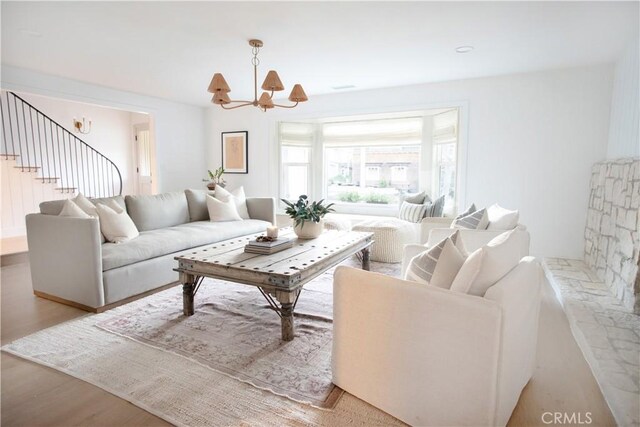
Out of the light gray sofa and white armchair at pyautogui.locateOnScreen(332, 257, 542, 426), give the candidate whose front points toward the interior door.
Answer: the white armchair

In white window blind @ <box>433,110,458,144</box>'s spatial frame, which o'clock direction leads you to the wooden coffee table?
The wooden coffee table is roughly at 11 o'clock from the white window blind.

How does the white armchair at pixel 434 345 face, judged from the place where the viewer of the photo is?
facing away from the viewer and to the left of the viewer

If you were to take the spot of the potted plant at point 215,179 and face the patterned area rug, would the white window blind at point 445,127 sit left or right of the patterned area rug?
left

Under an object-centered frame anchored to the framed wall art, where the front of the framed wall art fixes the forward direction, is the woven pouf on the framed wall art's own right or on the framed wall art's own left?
on the framed wall art's own left

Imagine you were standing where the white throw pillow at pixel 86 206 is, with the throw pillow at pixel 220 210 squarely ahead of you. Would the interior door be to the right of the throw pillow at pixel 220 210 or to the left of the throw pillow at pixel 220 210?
left

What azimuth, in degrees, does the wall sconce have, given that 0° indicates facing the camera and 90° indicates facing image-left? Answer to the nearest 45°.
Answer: approximately 315°

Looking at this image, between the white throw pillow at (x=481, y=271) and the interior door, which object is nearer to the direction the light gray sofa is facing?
the white throw pillow
